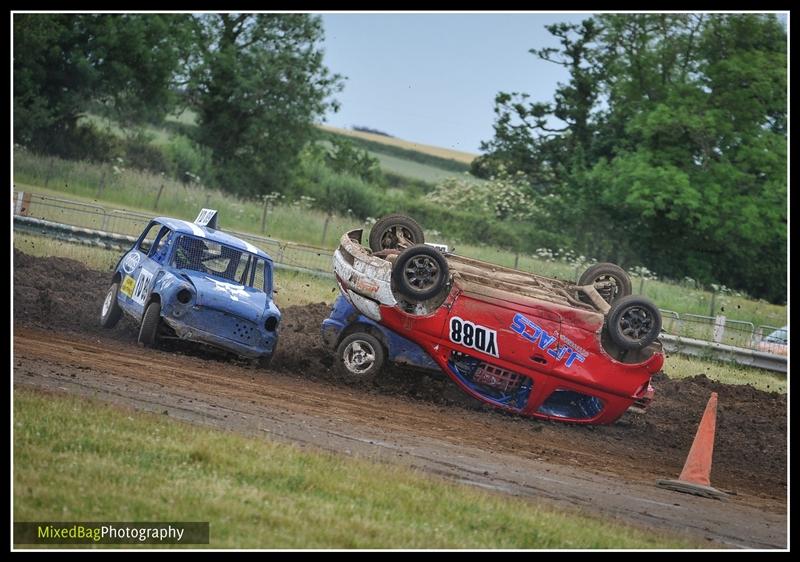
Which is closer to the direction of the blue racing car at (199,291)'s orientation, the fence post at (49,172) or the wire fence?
the wire fence

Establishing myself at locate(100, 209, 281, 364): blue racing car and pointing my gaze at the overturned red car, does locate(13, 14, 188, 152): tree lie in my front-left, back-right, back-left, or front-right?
back-left

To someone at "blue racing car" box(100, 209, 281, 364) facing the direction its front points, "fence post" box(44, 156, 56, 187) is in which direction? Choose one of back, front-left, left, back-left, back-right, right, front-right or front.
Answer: back-left

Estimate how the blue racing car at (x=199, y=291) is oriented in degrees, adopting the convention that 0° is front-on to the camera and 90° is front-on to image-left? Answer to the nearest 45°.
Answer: approximately 315°

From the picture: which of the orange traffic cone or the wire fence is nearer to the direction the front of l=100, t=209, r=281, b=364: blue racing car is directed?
the orange traffic cone

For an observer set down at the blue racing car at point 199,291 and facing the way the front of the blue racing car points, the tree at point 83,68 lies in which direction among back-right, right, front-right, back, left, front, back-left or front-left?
back-left

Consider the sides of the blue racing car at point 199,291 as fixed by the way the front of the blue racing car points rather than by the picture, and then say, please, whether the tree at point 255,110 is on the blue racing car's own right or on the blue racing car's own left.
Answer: on the blue racing car's own left

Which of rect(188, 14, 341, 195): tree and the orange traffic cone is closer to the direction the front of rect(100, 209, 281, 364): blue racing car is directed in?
the orange traffic cone

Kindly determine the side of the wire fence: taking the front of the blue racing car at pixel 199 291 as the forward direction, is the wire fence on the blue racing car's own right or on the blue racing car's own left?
on the blue racing car's own left

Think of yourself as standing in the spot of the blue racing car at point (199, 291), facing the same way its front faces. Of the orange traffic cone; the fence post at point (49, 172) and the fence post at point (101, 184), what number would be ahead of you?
1

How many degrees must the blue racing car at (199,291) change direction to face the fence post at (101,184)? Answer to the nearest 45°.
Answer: approximately 135° to its left

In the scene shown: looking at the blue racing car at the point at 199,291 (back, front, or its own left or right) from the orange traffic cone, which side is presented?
front

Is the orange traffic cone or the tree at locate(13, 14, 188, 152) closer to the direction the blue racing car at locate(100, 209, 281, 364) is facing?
the orange traffic cone
